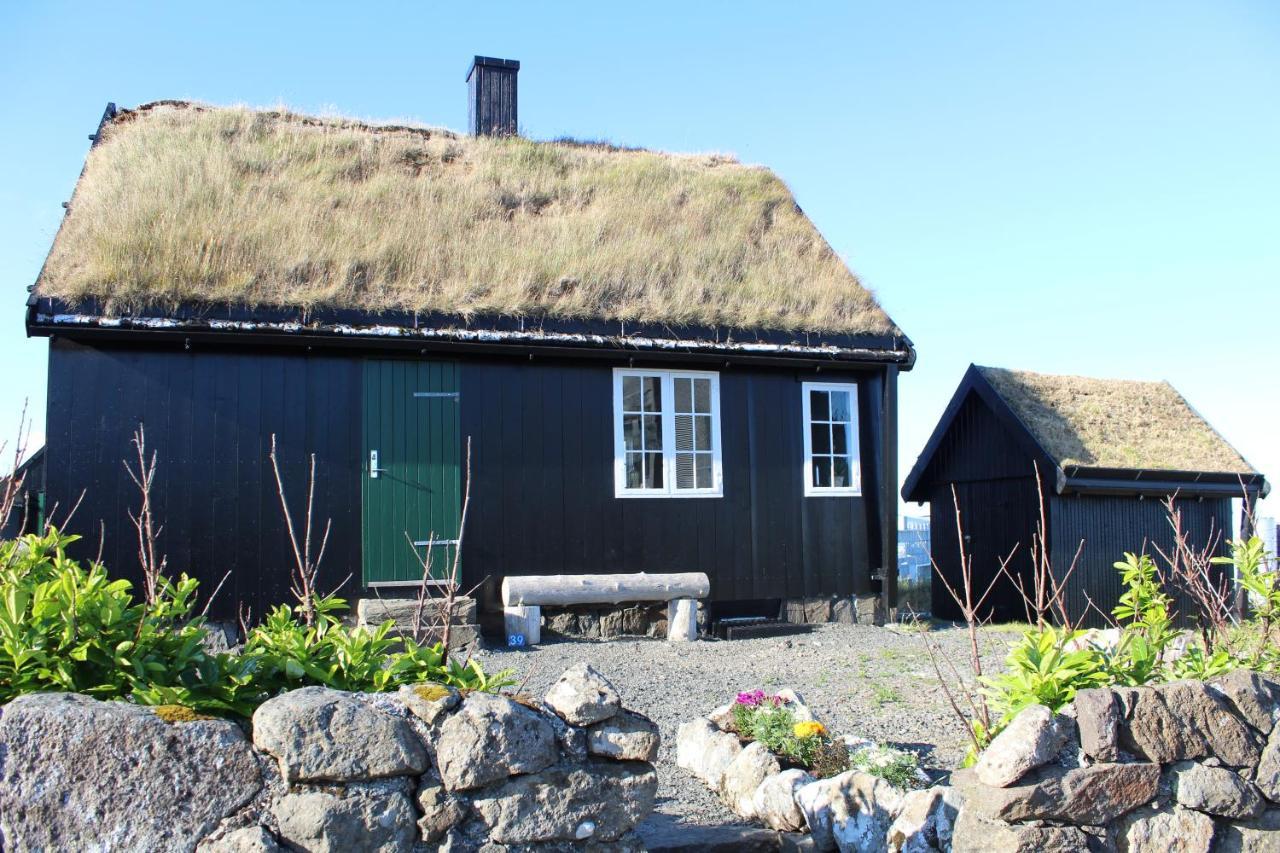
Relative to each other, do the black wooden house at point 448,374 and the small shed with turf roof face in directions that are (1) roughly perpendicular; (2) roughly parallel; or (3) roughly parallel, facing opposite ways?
roughly perpendicular

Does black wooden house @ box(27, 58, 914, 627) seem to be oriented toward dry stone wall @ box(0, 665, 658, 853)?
yes

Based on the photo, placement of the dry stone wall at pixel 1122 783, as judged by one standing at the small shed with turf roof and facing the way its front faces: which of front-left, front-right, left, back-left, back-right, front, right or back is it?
front-left

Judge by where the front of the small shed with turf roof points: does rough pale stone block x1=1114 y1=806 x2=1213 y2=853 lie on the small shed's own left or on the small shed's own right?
on the small shed's own left

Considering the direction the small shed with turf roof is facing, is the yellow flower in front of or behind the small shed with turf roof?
in front

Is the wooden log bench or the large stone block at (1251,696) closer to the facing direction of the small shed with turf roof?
the wooden log bench

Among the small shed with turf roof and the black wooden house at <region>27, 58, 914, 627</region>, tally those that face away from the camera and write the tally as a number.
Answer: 0

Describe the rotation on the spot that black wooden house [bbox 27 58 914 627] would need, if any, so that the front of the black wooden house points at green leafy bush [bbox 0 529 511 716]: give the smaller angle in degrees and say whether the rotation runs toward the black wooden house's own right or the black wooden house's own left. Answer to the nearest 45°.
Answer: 0° — it already faces it

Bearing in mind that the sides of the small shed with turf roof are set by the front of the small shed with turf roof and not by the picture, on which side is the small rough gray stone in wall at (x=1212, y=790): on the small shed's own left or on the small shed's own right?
on the small shed's own left

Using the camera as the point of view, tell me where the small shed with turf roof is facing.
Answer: facing the viewer and to the left of the viewer

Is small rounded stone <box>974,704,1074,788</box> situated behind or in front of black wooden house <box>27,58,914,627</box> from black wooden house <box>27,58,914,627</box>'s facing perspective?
in front

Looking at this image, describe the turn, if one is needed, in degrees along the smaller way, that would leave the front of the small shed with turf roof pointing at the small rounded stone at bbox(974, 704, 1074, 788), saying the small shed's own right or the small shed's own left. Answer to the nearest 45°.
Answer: approximately 45° to the small shed's own left

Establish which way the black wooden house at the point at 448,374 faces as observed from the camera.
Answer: facing the viewer
